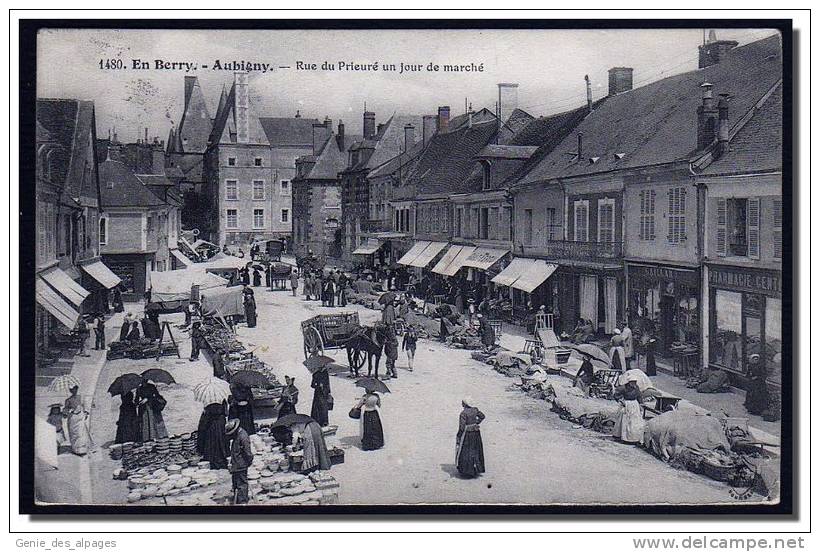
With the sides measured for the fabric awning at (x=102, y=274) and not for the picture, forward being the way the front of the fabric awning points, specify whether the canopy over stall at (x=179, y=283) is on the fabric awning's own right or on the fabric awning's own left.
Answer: on the fabric awning's own left

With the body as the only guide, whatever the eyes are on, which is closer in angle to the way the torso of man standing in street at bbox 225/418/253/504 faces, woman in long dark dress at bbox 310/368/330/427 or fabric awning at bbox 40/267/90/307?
the fabric awning

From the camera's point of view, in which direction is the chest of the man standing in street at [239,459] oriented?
to the viewer's left

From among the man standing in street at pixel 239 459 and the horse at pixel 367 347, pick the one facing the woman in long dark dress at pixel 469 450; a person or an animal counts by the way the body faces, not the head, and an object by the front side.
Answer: the horse

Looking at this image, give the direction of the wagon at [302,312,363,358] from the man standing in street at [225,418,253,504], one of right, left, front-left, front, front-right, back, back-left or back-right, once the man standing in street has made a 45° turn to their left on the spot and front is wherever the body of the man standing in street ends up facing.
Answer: back

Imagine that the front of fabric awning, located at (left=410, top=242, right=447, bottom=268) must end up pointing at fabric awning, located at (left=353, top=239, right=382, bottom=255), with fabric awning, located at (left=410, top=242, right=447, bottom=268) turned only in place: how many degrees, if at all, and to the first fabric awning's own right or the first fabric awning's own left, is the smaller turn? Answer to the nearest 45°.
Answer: approximately 45° to the first fabric awning's own right
